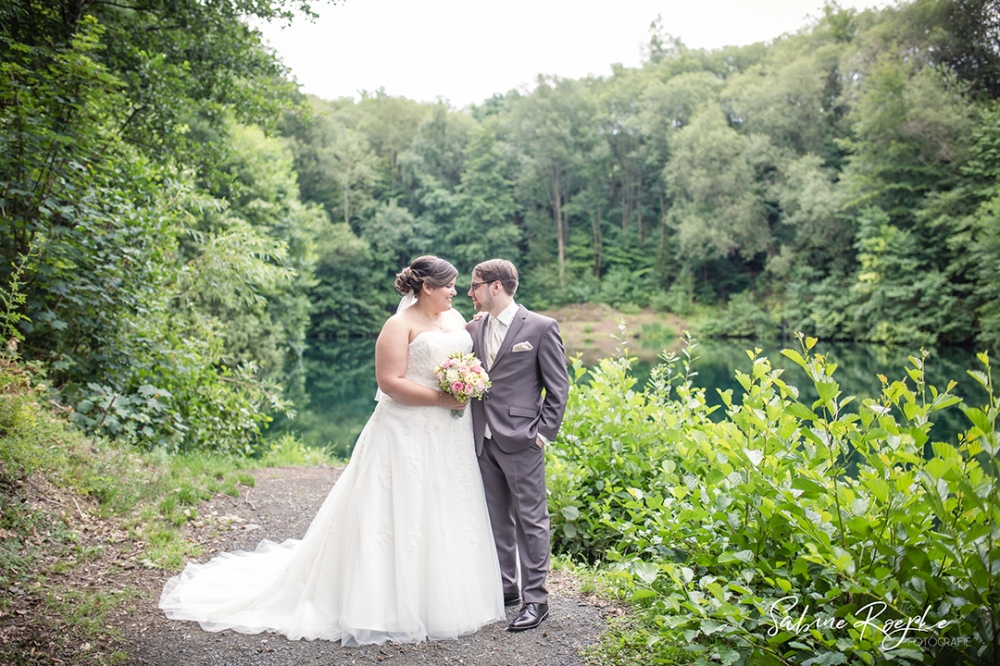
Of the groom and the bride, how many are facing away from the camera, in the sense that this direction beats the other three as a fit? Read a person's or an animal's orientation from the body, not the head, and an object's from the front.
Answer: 0

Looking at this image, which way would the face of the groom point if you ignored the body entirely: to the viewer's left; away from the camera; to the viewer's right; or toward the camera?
to the viewer's left

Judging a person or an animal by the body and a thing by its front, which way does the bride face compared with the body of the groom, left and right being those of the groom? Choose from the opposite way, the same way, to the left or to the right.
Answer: to the left

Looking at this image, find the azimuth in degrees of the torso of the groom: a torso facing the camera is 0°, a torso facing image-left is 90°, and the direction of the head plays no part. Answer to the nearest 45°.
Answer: approximately 45°

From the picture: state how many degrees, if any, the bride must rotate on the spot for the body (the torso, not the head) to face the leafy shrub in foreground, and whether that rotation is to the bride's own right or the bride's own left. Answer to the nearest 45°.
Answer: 0° — they already face it

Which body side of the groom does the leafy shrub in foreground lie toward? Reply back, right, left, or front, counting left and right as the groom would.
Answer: left

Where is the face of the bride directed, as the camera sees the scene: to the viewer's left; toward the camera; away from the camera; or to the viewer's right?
to the viewer's right

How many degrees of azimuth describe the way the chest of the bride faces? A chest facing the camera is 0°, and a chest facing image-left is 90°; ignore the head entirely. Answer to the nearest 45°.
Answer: approximately 315°
